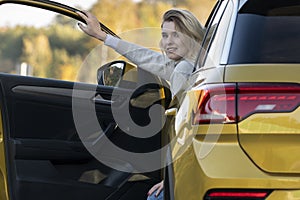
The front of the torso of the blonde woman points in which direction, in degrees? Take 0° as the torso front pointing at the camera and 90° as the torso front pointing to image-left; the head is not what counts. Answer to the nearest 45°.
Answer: approximately 45°

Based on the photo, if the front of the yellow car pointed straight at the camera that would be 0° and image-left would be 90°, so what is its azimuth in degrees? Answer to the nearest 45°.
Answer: approximately 180°
